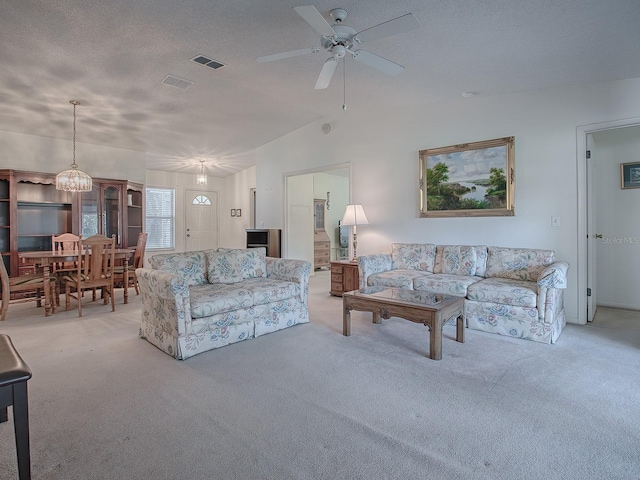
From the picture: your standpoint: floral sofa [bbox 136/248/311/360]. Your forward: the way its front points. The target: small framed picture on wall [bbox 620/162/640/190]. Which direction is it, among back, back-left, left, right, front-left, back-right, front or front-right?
front-left

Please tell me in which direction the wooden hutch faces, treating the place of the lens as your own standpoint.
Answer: facing the viewer and to the right of the viewer

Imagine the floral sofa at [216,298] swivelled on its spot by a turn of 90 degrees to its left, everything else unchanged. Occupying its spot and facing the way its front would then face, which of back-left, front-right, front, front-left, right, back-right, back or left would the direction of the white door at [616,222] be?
front-right

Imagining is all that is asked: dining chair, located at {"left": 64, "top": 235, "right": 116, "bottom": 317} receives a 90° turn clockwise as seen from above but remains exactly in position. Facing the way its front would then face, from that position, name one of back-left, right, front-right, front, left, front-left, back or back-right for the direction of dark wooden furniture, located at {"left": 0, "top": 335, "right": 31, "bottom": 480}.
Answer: back-right

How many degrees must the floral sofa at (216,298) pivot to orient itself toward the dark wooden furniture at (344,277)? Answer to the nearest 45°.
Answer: approximately 90° to its left

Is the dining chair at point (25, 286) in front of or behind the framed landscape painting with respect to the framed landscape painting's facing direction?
in front

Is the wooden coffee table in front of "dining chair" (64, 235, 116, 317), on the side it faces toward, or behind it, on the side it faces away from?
behind

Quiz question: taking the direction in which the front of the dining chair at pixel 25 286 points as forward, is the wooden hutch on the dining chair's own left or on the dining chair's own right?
on the dining chair's own left

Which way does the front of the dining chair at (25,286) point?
to the viewer's right
